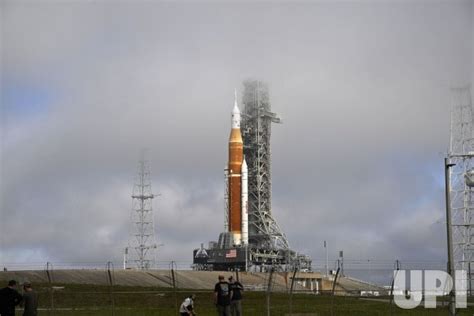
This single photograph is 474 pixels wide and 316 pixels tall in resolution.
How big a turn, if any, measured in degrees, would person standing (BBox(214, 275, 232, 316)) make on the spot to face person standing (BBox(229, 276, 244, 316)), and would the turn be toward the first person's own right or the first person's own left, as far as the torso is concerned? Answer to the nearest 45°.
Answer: approximately 45° to the first person's own right

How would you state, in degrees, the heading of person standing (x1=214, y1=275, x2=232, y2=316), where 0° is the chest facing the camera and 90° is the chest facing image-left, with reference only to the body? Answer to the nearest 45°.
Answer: approximately 180°

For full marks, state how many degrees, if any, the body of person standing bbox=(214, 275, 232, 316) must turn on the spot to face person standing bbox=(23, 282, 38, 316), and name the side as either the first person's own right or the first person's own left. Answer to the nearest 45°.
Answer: approximately 135° to the first person's own left

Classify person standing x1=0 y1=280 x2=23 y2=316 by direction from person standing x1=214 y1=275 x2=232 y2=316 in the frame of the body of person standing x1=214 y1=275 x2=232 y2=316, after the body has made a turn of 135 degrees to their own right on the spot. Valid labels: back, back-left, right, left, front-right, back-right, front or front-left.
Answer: right
